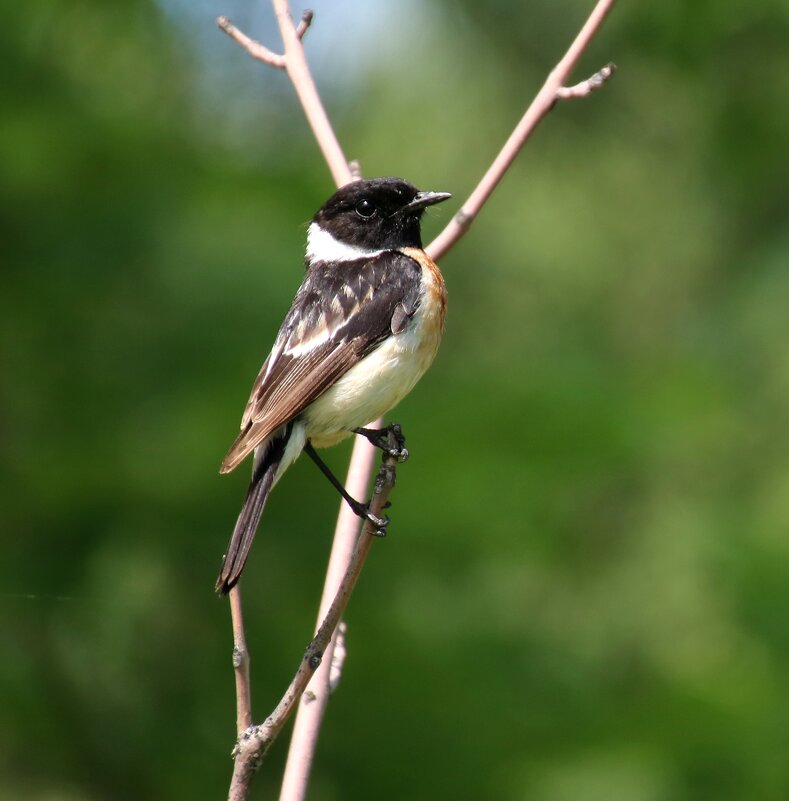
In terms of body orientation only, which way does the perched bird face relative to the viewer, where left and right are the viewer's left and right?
facing to the right of the viewer
